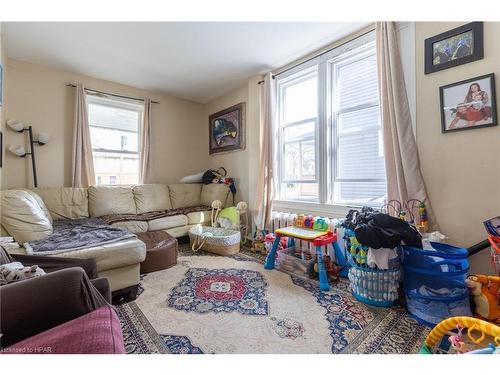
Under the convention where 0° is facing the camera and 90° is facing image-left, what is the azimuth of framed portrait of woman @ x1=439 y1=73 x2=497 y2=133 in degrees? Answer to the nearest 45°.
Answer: approximately 45°

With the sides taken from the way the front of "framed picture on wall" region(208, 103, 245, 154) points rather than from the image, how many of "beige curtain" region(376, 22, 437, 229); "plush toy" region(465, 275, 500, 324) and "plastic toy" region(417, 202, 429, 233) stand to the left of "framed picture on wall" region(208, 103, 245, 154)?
3

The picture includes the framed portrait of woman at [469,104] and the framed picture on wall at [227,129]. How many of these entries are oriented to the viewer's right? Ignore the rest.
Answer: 0

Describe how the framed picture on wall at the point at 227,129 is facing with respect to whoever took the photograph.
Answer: facing the viewer and to the left of the viewer

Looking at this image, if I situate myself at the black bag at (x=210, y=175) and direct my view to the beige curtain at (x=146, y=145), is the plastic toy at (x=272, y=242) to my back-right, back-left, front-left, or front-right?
back-left

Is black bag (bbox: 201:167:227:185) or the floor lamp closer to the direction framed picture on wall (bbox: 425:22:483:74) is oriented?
the floor lamp

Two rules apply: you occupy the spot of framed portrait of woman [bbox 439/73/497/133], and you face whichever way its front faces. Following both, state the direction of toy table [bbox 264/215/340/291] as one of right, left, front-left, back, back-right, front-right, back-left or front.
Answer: front-right

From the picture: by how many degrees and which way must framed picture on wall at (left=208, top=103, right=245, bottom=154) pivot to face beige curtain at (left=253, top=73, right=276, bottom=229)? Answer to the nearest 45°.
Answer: approximately 90° to its left

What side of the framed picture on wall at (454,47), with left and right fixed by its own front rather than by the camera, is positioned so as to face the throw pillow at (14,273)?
front

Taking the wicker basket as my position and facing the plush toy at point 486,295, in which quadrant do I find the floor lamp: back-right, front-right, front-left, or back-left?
back-right

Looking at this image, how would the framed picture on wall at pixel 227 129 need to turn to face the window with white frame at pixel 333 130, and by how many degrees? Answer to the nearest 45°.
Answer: approximately 90° to its left
